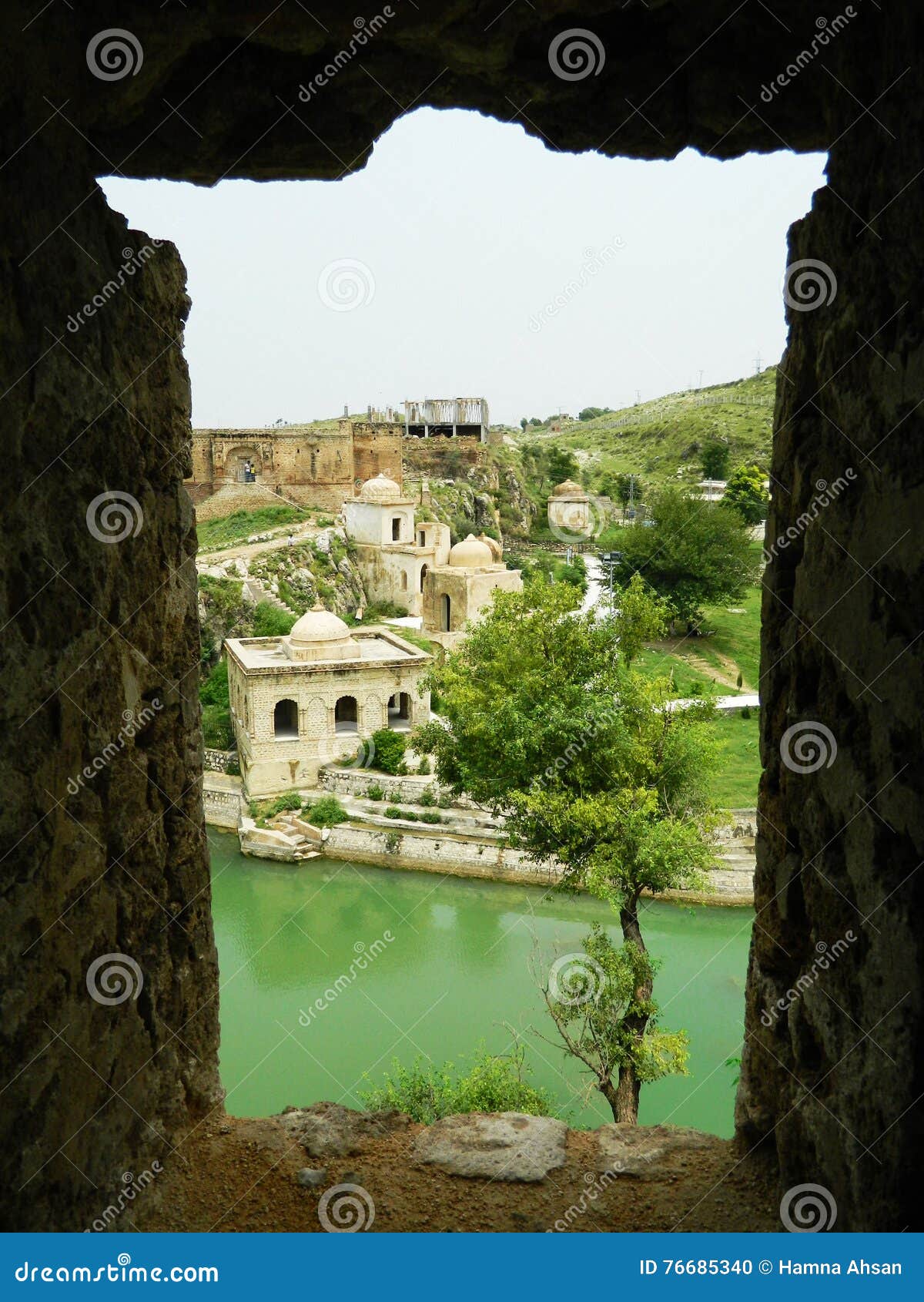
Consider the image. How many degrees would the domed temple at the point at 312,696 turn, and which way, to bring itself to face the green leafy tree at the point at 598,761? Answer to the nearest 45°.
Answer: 0° — it already faces it

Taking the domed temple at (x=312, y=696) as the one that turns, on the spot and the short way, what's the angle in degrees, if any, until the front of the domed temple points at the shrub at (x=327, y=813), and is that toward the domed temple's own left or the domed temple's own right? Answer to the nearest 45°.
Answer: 0° — it already faces it

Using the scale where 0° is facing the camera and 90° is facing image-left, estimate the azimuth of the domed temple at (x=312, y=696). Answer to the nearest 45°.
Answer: approximately 0°

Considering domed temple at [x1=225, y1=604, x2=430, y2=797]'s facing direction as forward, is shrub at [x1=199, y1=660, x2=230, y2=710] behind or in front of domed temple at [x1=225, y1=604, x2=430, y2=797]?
behind

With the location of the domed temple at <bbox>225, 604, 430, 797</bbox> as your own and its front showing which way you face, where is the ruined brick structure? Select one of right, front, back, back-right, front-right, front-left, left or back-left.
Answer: back

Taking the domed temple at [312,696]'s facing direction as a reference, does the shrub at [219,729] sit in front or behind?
behind

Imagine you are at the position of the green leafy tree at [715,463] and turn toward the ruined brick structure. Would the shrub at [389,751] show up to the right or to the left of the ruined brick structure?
left

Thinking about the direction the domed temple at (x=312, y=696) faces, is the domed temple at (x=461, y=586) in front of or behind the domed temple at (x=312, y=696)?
behind
